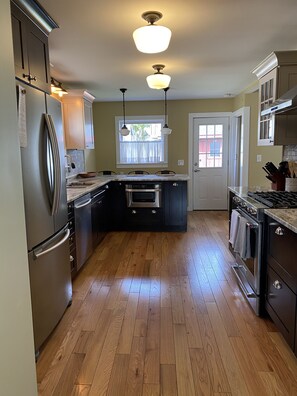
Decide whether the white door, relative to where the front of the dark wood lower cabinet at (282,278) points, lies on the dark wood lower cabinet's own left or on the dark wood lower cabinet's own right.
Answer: on the dark wood lower cabinet's own right

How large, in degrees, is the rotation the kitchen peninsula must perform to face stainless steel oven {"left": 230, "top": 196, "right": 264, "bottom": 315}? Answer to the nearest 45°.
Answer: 0° — it already faces it

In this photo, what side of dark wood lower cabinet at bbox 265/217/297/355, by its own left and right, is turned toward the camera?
left

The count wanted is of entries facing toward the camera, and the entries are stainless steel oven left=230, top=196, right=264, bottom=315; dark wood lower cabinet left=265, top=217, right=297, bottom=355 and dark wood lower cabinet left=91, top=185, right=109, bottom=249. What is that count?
0

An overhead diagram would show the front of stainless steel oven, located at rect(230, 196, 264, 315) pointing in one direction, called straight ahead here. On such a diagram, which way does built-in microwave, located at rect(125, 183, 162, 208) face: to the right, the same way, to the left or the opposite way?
to the left

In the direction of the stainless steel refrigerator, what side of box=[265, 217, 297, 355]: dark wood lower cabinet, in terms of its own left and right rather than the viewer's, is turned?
front

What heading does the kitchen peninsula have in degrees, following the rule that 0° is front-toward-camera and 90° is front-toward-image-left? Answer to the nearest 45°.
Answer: approximately 0°

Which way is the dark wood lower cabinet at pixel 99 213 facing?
to the viewer's right

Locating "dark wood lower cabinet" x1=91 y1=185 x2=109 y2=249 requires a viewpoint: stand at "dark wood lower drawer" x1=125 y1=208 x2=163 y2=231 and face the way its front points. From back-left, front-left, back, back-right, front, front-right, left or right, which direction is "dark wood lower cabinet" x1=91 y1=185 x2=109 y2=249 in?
front-right

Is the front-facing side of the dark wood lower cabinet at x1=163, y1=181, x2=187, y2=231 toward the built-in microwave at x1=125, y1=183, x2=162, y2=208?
no

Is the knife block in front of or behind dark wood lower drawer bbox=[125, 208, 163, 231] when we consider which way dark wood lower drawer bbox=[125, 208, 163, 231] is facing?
in front

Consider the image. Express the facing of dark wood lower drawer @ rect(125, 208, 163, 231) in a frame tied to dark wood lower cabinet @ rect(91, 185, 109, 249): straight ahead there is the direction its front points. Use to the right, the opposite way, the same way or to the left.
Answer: to the right

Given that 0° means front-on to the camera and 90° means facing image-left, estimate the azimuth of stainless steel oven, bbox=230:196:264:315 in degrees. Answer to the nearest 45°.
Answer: approximately 90°

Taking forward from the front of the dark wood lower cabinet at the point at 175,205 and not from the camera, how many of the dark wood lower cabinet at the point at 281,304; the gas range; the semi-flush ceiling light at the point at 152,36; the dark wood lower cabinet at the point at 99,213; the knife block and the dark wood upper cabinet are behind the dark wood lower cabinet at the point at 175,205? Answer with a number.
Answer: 0

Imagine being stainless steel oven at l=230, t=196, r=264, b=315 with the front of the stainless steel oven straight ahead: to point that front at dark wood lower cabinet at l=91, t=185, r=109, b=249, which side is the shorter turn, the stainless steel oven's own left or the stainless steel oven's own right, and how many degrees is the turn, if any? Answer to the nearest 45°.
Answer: approximately 45° to the stainless steel oven's own right

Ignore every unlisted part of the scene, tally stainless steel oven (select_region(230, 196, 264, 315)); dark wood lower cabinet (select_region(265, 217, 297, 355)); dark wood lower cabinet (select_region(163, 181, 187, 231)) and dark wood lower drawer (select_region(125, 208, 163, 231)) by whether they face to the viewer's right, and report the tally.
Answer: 0

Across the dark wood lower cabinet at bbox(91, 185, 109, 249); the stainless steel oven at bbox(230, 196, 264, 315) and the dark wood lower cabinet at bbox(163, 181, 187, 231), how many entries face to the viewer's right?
1

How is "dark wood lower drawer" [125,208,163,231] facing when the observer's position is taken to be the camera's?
facing the viewer

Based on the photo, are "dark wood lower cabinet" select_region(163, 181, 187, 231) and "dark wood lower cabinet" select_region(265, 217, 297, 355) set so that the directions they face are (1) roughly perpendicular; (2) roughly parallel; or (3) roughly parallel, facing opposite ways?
roughly perpendicular

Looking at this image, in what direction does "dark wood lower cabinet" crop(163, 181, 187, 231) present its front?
toward the camera
